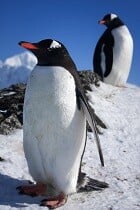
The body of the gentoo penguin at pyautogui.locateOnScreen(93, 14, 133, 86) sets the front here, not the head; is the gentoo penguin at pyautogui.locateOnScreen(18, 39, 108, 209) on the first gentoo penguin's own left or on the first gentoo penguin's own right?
on the first gentoo penguin's own right

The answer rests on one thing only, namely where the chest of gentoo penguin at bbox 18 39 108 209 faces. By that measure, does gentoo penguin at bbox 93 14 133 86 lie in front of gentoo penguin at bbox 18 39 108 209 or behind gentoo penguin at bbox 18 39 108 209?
behind

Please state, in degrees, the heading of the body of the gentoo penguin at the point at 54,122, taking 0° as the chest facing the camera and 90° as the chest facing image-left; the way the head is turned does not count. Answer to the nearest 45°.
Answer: approximately 45°

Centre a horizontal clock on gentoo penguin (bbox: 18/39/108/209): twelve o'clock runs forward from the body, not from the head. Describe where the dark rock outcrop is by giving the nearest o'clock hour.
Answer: The dark rock outcrop is roughly at 4 o'clock from the gentoo penguin.

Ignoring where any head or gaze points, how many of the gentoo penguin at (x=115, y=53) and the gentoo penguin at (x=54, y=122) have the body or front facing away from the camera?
0
